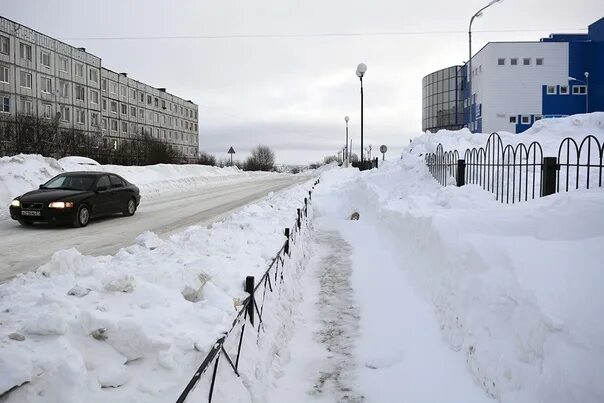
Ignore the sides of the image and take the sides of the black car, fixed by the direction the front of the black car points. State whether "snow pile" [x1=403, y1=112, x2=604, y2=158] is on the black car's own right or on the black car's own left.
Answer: on the black car's own left

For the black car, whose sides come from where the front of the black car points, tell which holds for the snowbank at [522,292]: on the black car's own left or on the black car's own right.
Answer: on the black car's own left

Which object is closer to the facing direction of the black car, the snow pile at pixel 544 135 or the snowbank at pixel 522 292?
the snowbank

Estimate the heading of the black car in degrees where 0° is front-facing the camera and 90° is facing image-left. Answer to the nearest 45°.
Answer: approximately 45°

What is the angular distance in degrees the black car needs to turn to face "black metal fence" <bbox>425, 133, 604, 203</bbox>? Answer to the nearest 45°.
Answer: approximately 90° to its left

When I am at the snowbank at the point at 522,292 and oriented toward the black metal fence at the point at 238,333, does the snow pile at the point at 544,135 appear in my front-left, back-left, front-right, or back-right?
back-right
